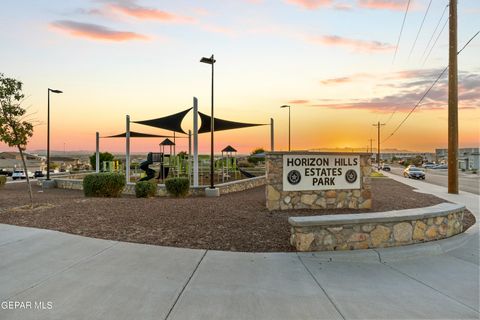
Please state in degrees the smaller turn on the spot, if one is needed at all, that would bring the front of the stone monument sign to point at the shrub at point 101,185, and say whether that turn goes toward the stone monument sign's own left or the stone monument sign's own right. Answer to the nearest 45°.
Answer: approximately 90° to the stone monument sign's own right

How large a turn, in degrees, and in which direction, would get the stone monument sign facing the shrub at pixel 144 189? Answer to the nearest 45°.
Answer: approximately 90° to its right

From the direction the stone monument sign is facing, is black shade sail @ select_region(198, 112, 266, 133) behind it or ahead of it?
behind

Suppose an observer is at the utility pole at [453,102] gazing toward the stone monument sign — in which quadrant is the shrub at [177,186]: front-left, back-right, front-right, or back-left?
front-right

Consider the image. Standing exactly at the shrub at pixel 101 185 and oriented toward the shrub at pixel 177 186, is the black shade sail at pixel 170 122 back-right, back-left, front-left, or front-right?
front-left

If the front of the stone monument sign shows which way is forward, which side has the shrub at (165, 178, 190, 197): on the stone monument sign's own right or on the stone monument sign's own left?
on the stone monument sign's own right

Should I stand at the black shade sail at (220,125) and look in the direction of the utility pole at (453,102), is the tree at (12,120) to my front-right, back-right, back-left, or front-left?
back-right

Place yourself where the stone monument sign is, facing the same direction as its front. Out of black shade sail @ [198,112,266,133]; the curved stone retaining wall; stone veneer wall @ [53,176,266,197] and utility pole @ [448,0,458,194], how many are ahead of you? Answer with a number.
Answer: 1

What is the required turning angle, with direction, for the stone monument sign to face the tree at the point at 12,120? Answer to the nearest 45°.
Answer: approximately 90° to its right

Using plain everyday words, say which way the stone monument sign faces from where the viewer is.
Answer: facing the viewer

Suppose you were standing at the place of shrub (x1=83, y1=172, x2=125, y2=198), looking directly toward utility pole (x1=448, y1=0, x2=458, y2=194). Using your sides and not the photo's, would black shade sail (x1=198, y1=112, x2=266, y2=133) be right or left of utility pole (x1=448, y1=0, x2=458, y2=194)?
left

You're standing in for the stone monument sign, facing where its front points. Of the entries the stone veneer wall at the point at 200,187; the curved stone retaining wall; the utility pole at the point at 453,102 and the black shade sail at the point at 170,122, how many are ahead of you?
1

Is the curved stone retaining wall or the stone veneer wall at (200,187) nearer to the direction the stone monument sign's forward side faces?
the curved stone retaining wall
